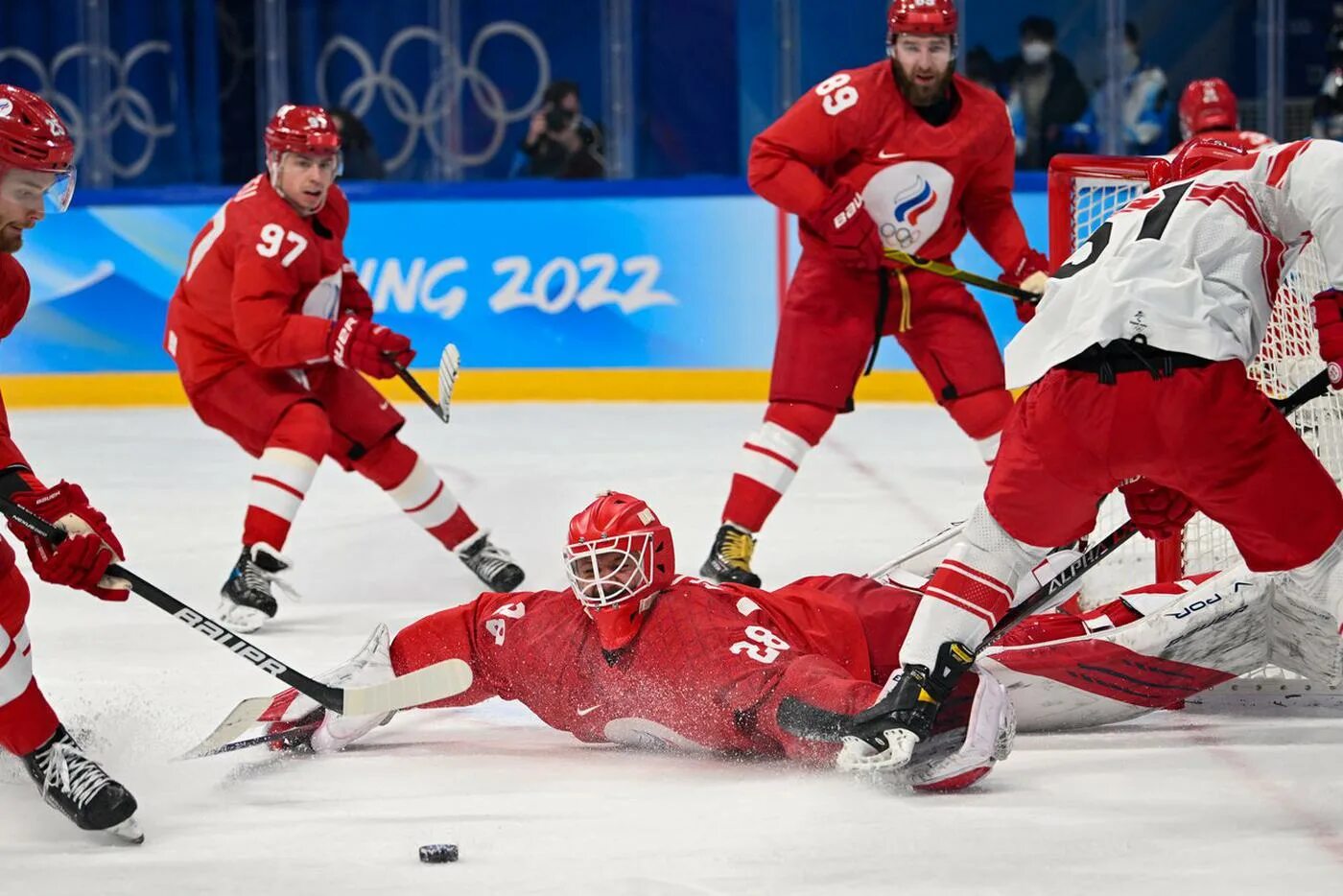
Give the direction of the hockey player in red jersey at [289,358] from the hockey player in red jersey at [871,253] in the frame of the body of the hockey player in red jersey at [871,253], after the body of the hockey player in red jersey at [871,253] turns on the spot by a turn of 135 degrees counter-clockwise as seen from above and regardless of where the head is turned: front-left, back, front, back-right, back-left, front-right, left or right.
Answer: back-left

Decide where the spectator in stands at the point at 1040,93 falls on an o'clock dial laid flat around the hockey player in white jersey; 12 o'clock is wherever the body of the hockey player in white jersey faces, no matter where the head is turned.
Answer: The spectator in stands is roughly at 12 o'clock from the hockey player in white jersey.

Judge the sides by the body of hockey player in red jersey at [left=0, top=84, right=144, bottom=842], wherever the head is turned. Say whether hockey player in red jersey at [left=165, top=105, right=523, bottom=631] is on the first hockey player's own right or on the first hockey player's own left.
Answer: on the first hockey player's own left

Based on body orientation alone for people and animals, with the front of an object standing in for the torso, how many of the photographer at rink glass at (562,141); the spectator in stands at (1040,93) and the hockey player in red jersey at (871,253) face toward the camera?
3

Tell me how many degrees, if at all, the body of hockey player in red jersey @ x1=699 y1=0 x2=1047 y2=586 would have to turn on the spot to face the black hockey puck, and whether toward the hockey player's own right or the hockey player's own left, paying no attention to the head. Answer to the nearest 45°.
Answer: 0° — they already face it

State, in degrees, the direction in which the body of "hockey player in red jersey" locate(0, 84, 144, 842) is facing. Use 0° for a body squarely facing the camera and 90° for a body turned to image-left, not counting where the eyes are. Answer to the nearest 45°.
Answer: approximately 315°

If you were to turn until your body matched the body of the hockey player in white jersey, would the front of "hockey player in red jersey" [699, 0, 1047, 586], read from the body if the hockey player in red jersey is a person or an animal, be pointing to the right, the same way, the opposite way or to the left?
the opposite way

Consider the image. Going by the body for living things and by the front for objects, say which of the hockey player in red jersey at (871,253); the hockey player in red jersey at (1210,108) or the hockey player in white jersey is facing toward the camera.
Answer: the hockey player in red jersey at (871,253)

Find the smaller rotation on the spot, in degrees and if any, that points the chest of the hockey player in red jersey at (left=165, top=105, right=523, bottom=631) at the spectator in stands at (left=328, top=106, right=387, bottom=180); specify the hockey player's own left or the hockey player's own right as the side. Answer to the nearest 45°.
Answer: approximately 135° to the hockey player's own left
